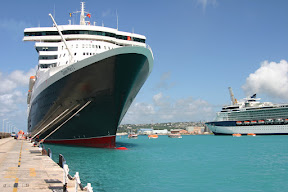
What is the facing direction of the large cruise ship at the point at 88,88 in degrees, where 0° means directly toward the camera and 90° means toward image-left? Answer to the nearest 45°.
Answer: approximately 315°
